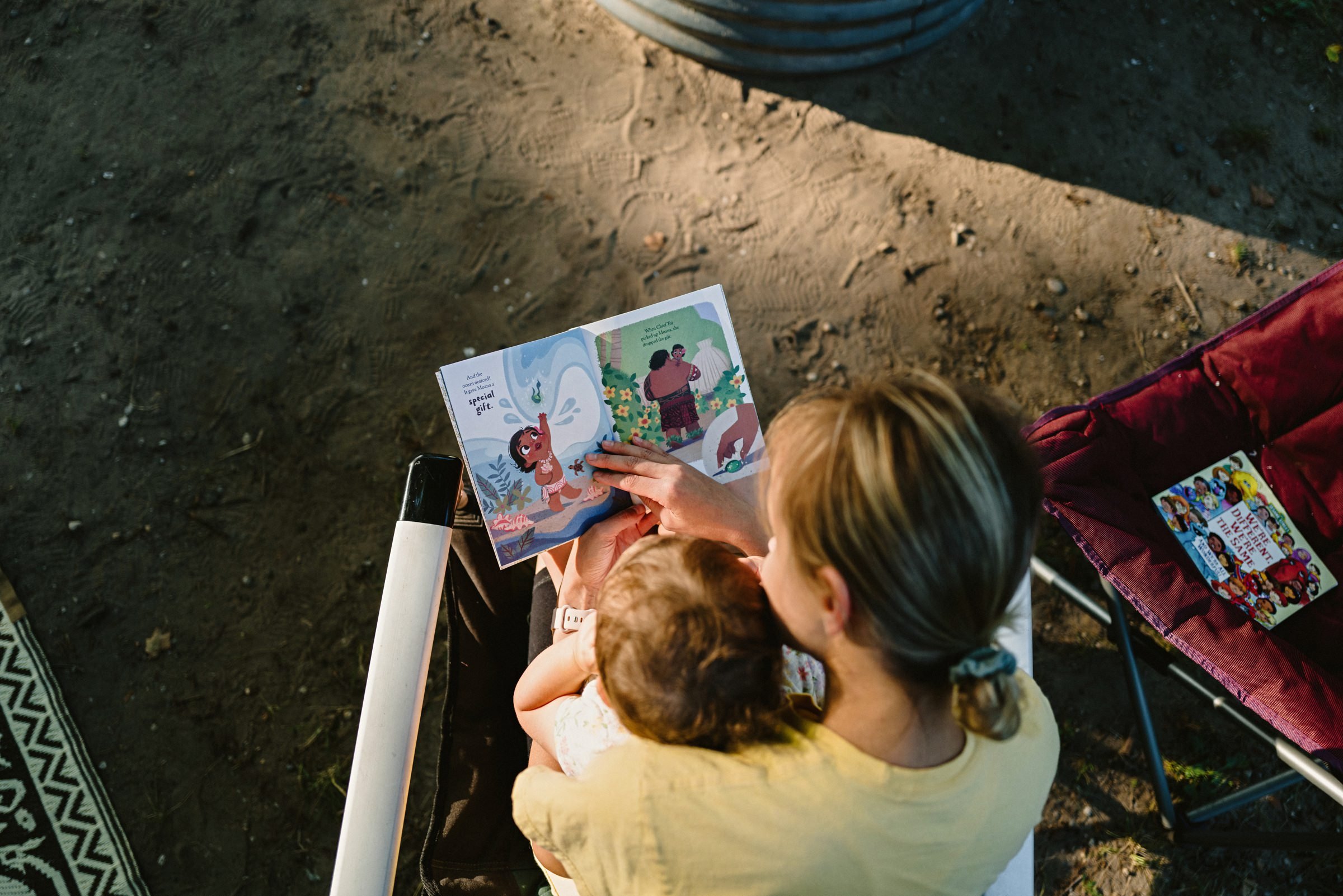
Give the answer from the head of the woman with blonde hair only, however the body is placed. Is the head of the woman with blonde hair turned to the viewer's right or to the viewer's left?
to the viewer's left

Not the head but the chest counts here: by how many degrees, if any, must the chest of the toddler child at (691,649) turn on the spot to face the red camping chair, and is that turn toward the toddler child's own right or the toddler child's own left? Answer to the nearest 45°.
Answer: approximately 45° to the toddler child's own right

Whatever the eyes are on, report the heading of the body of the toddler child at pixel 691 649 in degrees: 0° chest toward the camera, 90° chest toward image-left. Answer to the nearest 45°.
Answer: approximately 180°

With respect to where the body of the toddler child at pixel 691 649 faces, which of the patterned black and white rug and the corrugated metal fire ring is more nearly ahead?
the corrugated metal fire ring
